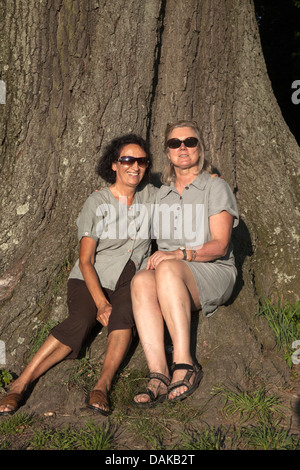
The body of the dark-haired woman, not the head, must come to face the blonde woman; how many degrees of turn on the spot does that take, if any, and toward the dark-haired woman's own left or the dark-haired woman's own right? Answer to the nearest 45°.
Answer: approximately 45° to the dark-haired woman's own left

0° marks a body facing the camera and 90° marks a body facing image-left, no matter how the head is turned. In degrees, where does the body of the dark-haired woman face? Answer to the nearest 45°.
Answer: approximately 0°
